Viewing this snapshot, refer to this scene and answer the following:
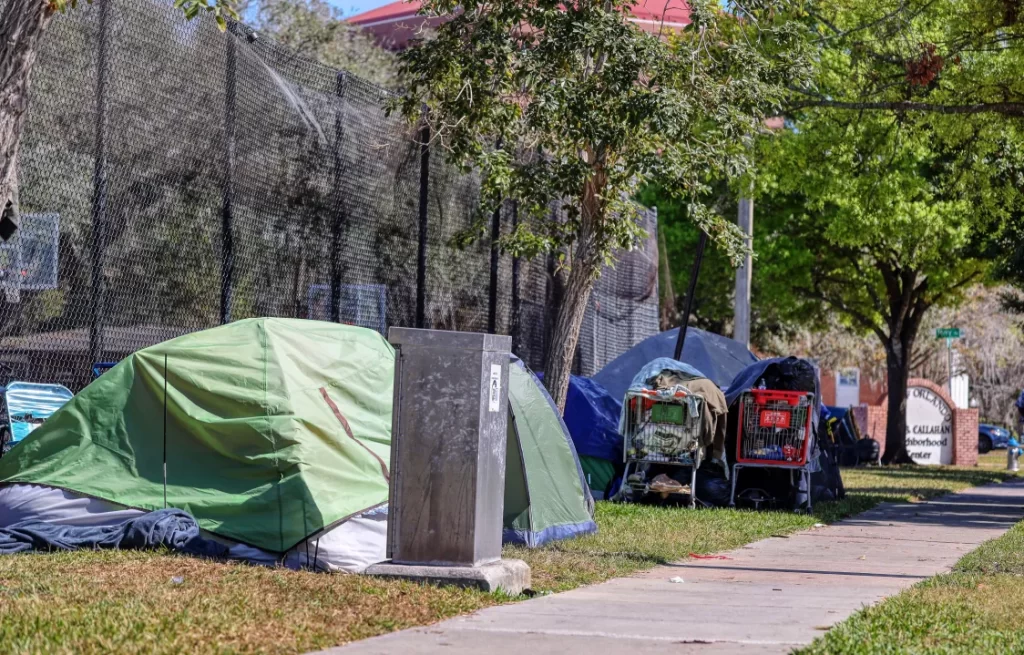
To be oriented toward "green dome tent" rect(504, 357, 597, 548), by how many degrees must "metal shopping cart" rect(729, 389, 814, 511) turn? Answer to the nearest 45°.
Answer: approximately 135° to its left

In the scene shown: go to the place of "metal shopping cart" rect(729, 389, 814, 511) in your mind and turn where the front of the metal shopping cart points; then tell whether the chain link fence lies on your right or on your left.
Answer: on your left

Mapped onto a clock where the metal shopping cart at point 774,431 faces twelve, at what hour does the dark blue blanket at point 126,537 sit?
The dark blue blanket is roughly at 7 o'clock from the metal shopping cart.

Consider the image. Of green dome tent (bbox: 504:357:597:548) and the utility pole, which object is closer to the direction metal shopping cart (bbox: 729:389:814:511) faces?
the utility pole

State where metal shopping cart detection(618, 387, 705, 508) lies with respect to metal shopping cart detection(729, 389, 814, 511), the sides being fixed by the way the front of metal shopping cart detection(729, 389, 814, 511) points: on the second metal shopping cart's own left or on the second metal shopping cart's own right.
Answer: on the second metal shopping cart's own left

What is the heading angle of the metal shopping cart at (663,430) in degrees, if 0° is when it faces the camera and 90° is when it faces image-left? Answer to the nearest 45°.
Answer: approximately 180°

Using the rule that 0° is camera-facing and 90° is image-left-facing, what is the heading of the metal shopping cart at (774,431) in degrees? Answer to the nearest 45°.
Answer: approximately 180°

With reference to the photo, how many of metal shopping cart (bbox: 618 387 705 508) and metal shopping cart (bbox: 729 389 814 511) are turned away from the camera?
2

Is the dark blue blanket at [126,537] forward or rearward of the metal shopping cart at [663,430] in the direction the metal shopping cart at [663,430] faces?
rearward

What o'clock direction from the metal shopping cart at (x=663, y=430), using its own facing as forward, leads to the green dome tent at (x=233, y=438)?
The green dome tent is roughly at 7 o'clock from the metal shopping cart.
